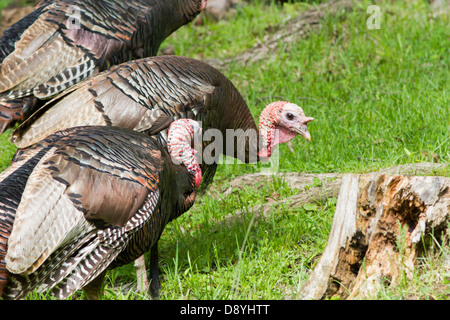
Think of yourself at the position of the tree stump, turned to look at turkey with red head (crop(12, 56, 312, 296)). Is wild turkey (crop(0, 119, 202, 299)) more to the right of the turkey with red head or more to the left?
left

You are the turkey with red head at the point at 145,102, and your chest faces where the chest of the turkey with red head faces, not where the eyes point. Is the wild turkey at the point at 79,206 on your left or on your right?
on your right

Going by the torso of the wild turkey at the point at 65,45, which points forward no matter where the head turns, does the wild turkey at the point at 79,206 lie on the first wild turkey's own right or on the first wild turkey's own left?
on the first wild turkey's own right

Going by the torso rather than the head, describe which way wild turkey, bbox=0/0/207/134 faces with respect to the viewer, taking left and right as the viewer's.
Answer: facing to the right of the viewer

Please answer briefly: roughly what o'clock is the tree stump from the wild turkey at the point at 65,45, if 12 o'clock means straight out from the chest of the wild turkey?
The tree stump is roughly at 2 o'clock from the wild turkey.

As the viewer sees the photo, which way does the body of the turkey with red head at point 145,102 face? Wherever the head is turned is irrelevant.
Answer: to the viewer's right

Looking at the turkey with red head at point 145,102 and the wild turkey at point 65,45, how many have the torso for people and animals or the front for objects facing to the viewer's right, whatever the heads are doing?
2
